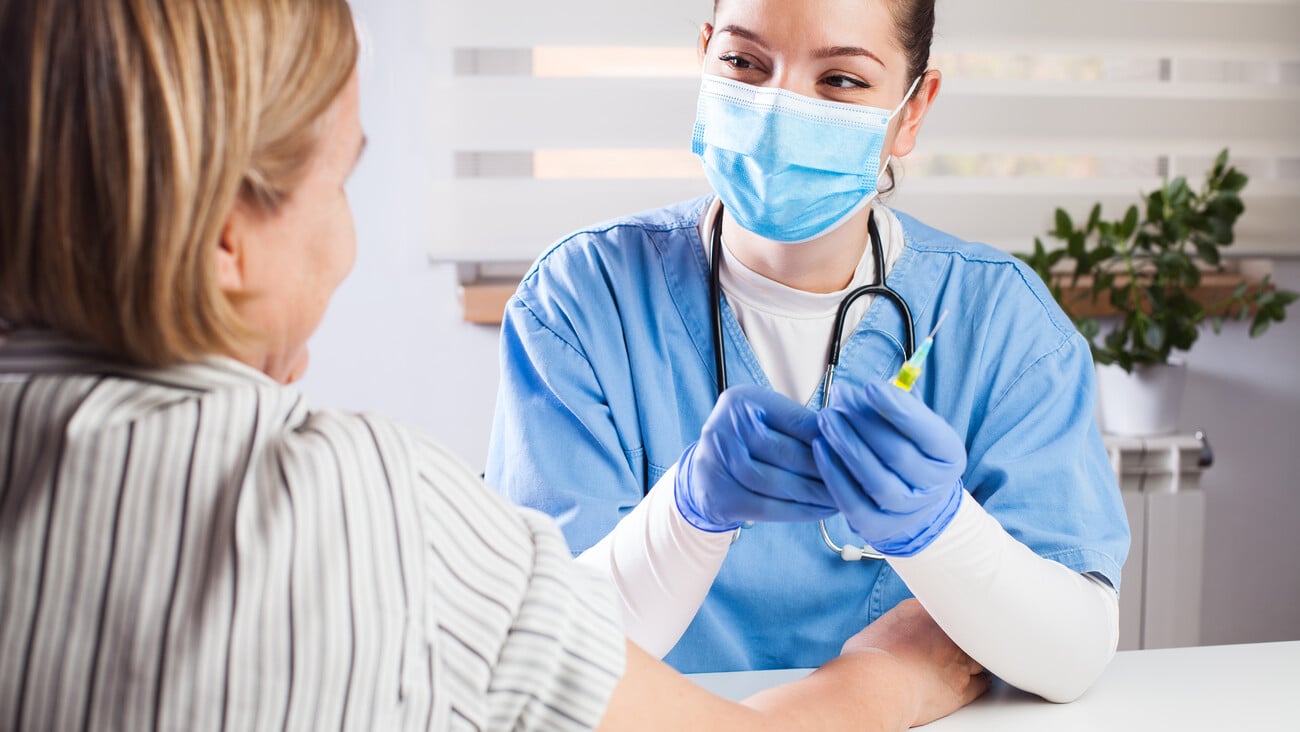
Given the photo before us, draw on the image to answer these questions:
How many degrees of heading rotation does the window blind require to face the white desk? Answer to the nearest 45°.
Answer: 0° — it already faces it

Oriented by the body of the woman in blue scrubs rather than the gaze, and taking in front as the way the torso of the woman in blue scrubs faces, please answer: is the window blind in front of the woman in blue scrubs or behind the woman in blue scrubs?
behind

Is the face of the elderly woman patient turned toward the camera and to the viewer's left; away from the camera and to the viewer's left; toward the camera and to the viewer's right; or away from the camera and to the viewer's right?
away from the camera and to the viewer's right

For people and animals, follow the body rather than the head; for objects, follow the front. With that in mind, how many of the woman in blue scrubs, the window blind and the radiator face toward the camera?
3

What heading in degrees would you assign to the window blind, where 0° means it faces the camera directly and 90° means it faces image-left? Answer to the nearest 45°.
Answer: approximately 0°

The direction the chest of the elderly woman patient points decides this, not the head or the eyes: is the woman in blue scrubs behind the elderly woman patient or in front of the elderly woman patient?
in front

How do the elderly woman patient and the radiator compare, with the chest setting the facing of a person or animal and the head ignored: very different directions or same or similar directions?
very different directions

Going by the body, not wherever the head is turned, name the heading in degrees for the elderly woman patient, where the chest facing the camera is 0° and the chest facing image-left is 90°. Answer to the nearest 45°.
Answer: approximately 225°

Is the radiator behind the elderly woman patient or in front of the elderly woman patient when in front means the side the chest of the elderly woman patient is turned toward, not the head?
in front

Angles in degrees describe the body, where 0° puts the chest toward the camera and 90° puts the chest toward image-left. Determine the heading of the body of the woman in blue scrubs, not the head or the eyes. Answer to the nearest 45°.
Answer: approximately 0°
